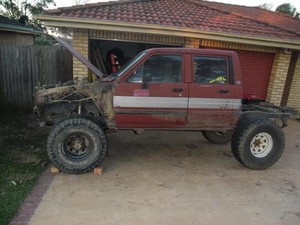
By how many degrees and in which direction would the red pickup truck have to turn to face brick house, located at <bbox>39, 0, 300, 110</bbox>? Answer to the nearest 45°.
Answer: approximately 90° to its right

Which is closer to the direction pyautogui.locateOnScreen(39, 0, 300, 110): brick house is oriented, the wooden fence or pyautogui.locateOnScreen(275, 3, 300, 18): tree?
the wooden fence

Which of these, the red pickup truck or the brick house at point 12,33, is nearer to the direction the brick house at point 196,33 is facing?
the red pickup truck

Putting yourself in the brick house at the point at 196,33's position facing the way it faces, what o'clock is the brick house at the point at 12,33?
the brick house at the point at 12,33 is roughly at 4 o'clock from the brick house at the point at 196,33.

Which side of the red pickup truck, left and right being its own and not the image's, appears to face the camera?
left

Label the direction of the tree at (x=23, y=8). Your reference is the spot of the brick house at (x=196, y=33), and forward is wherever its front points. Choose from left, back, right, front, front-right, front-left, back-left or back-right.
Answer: back-right

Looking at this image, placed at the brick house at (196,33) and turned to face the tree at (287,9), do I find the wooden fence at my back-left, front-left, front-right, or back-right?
back-left

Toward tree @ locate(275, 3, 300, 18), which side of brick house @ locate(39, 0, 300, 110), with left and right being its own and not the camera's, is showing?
back

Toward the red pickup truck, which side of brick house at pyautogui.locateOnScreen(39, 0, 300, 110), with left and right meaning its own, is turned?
front

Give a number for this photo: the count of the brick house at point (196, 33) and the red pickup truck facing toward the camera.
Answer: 1

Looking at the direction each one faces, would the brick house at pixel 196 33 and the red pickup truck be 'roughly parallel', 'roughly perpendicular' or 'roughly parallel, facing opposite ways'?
roughly perpendicular

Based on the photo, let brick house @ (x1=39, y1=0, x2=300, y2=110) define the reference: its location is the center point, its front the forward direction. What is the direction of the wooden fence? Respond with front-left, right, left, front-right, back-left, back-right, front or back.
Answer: right

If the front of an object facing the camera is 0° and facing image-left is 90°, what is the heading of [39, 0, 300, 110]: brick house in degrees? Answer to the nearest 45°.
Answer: approximately 0°

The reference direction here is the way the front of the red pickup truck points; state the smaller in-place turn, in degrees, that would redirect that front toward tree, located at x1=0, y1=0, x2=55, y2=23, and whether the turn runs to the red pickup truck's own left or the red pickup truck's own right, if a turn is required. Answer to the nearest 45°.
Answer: approximately 45° to the red pickup truck's own right
